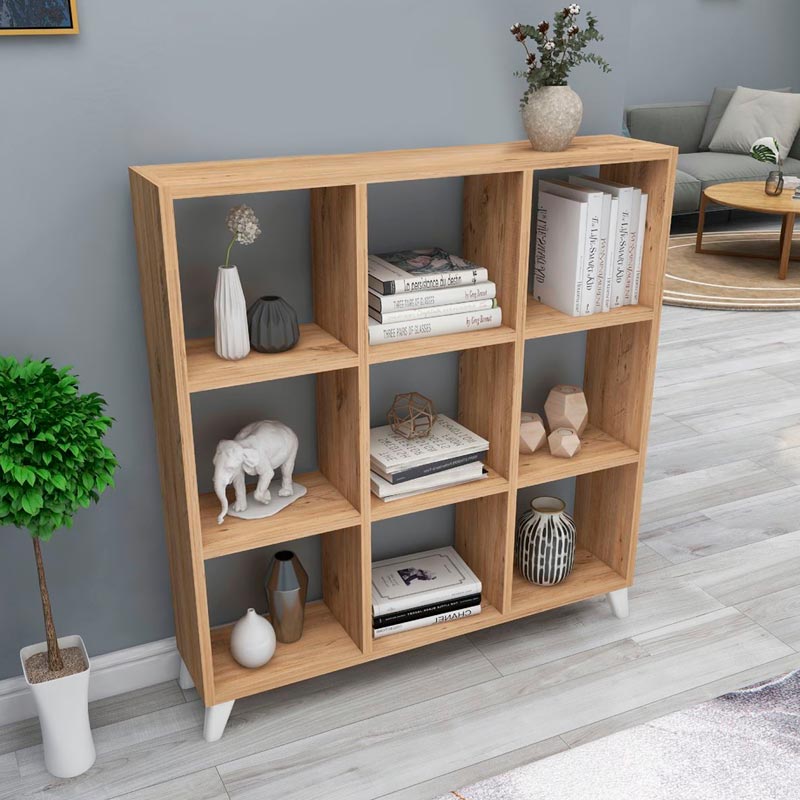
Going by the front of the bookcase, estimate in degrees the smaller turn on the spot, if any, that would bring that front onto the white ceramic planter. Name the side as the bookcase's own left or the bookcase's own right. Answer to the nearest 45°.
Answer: approximately 90° to the bookcase's own right

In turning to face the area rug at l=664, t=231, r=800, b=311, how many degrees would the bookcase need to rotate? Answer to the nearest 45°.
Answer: approximately 90° to its left

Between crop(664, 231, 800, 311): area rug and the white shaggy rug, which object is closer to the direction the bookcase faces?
the white shaggy rug

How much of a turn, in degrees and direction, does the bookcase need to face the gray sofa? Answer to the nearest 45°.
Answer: approximately 90° to its left
